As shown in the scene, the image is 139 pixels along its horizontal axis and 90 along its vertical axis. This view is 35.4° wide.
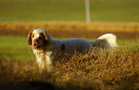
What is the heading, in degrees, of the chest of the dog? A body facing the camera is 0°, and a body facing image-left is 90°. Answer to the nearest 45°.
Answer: approximately 45°
